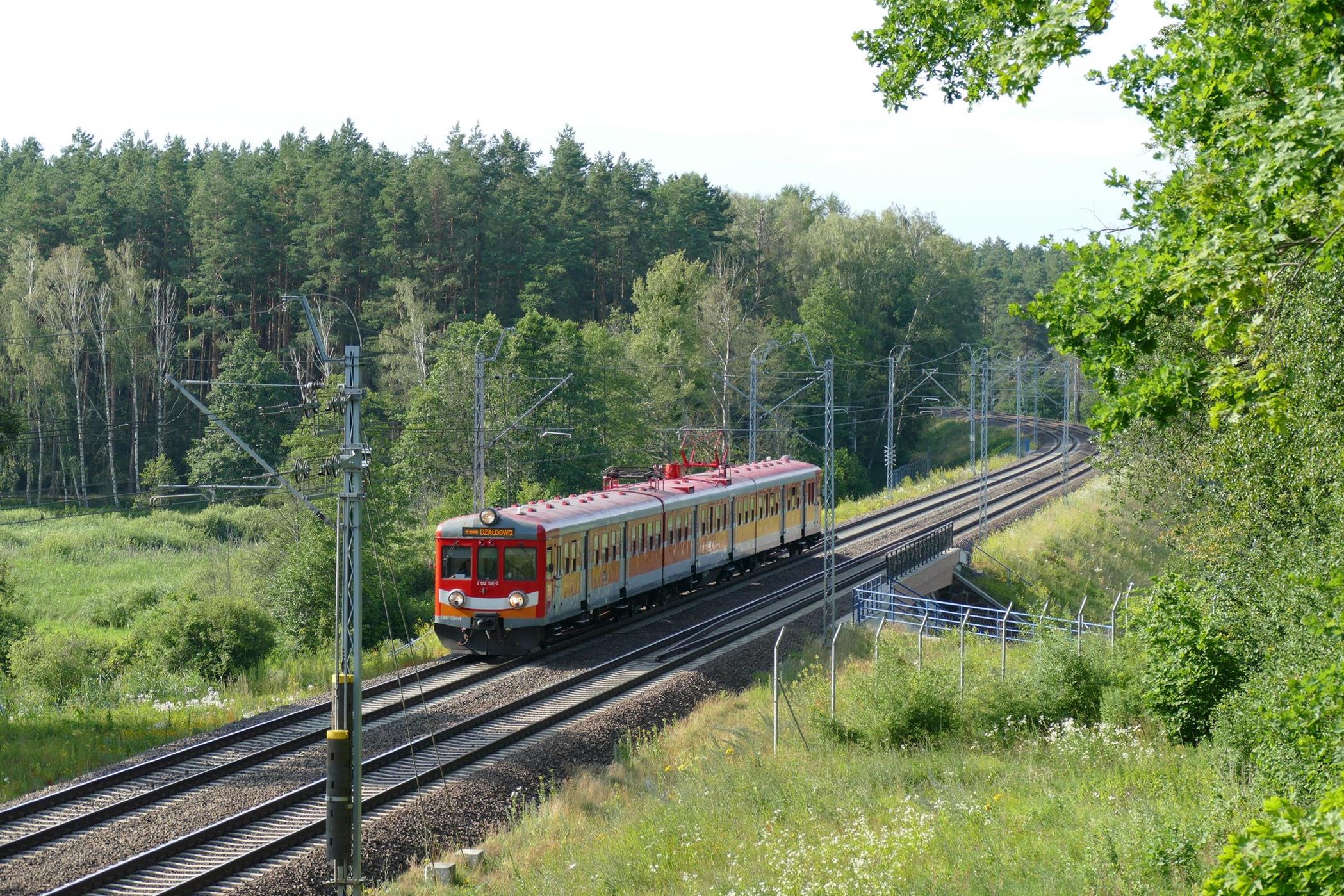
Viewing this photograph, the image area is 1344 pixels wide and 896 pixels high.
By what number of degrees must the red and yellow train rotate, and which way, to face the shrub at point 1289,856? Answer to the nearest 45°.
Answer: approximately 45° to its left

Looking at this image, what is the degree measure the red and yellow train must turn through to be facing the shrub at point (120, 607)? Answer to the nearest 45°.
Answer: approximately 90° to its right

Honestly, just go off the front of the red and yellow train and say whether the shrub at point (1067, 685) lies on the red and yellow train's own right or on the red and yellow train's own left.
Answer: on the red and yellow train's own left

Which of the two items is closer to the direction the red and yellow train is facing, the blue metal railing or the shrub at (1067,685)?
the shrub

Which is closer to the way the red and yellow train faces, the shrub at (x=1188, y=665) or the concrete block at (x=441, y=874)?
the concrete block

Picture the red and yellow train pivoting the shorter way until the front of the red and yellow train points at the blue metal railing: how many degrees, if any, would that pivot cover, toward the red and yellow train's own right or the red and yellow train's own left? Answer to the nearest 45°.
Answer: approximately 180°

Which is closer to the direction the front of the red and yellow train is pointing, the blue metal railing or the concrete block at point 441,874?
the concrete block

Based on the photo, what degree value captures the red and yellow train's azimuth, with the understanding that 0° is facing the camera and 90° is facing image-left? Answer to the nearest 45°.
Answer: approximately 45°

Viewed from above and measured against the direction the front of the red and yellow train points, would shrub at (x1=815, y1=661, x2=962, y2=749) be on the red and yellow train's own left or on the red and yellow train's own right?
on the red and yellow train's own left

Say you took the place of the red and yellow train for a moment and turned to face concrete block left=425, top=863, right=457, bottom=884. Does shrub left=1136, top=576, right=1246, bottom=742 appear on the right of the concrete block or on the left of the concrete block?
left
